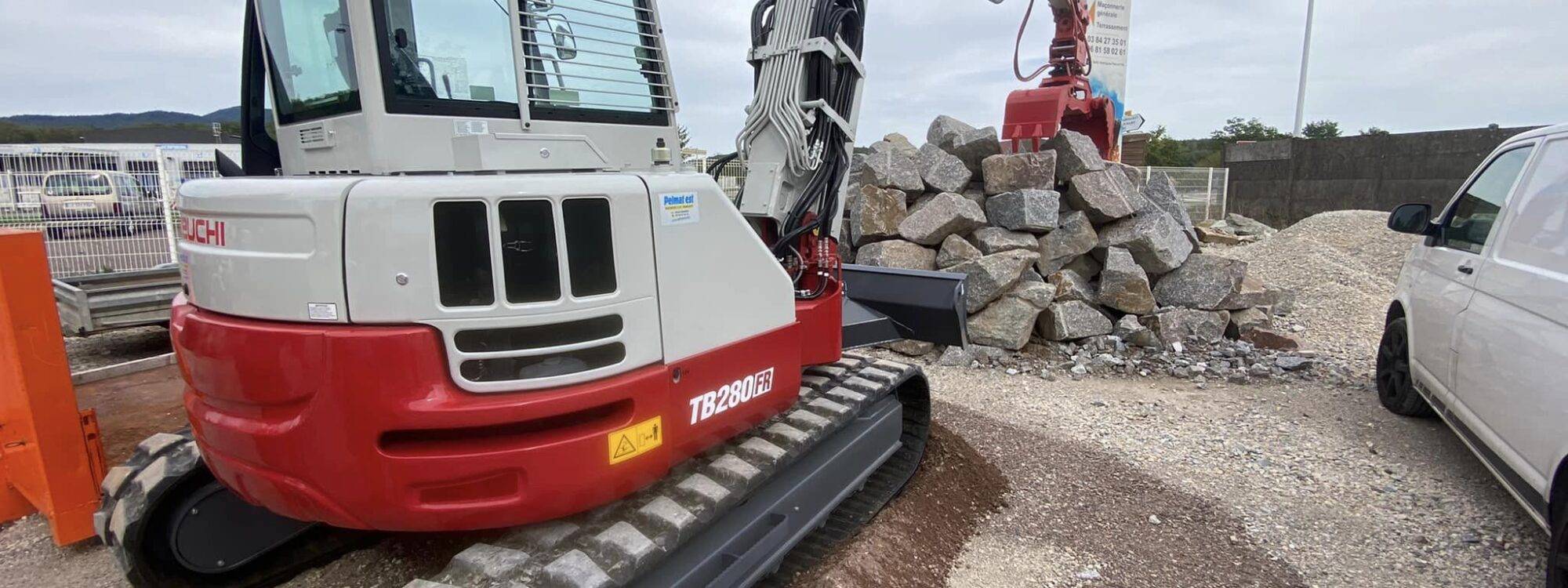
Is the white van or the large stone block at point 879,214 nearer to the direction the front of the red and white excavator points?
the large stone block

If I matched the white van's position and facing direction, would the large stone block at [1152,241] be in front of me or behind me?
in front

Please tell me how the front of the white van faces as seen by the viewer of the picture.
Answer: facing away from the viewer and to the left of the viewer

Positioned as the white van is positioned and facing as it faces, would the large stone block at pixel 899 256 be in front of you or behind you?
in front

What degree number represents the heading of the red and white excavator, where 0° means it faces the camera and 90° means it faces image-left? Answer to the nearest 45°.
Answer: approximately 225°

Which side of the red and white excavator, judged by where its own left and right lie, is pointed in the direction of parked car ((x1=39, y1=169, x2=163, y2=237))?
left

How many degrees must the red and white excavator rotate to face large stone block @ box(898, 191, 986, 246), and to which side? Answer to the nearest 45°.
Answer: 0° — it already faces it

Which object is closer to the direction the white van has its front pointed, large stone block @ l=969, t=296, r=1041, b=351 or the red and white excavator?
the large stone block

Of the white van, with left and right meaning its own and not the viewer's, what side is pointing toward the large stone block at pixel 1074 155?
front

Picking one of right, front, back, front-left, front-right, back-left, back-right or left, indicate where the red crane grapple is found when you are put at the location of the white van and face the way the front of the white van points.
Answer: front

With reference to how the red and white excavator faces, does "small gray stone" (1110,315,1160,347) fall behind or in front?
in front

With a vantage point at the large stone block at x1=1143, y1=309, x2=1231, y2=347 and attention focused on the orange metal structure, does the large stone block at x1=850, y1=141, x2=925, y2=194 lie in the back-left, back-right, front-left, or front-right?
front-right

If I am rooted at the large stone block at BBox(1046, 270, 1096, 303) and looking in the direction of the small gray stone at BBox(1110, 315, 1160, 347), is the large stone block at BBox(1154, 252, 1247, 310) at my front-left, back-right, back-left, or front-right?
front-left

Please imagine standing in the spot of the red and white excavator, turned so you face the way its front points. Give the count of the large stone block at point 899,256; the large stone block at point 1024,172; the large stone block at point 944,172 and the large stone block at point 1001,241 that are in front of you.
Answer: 4
